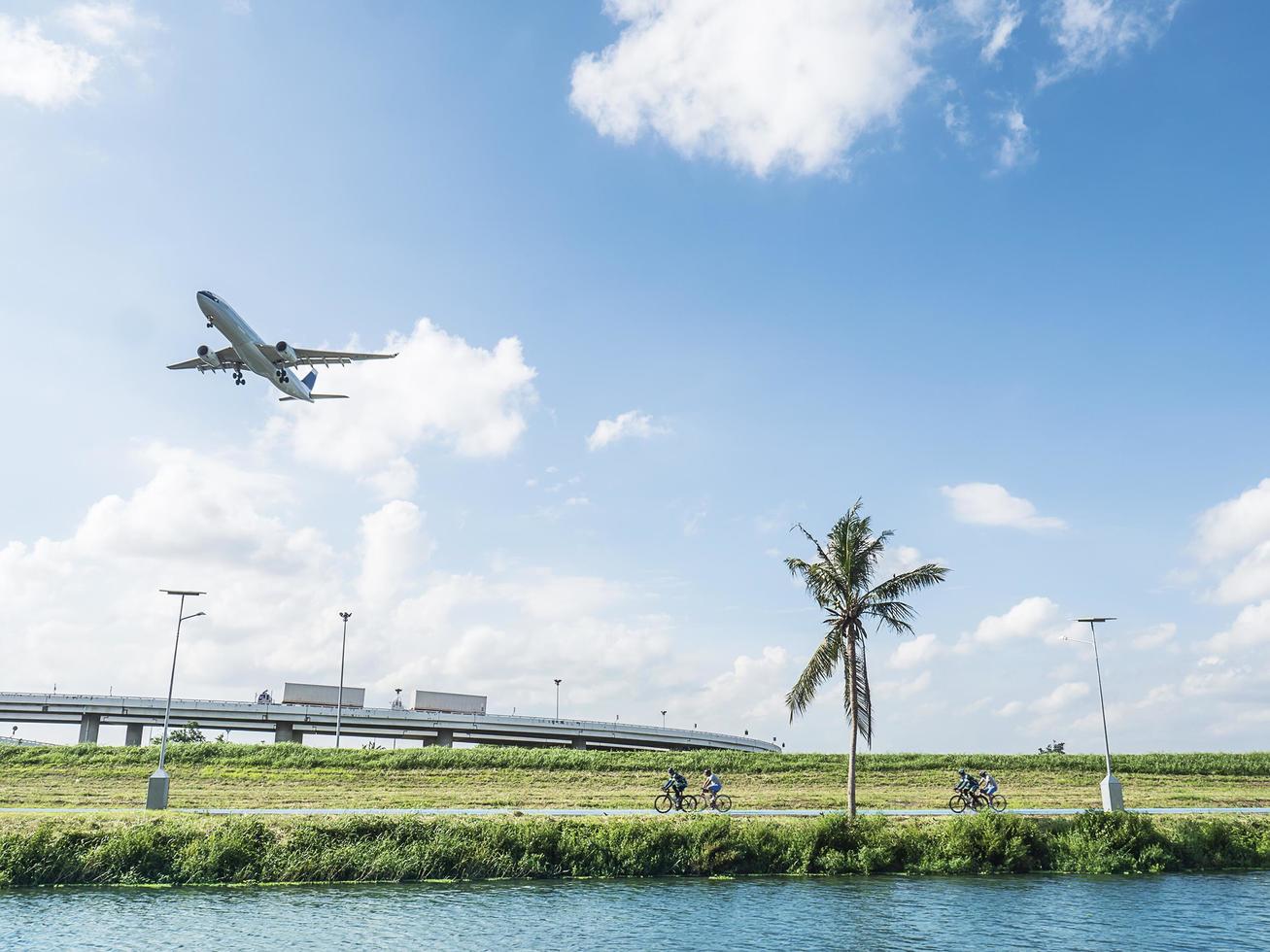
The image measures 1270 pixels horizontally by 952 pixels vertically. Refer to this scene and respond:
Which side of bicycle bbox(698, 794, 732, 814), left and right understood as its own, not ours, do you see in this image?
left
